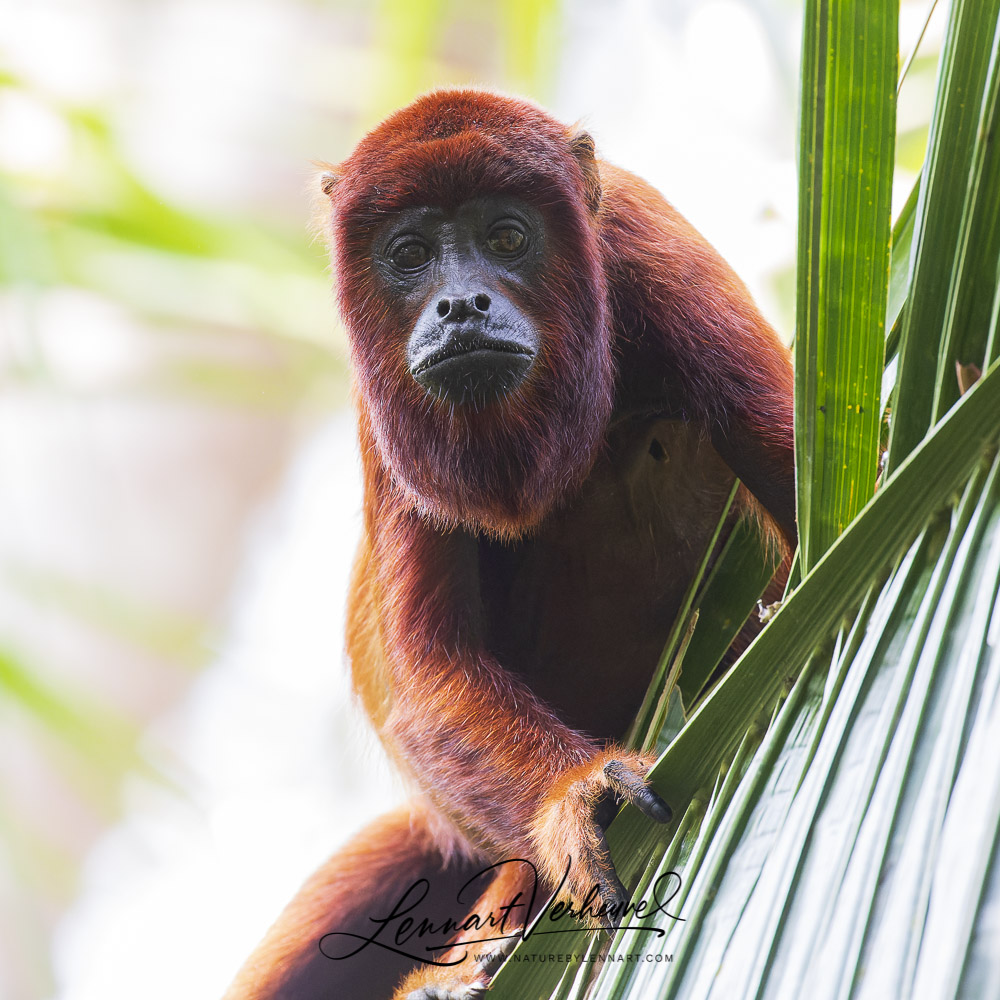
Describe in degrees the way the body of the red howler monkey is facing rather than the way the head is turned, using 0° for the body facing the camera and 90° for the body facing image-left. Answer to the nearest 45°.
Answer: approximately 0°
